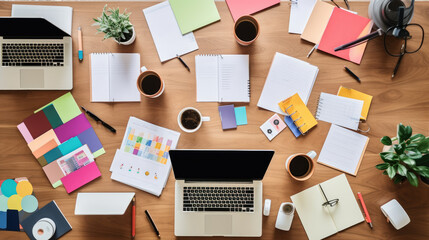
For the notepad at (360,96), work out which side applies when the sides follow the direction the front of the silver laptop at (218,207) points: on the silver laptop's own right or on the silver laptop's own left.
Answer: on the silver laptop's own left

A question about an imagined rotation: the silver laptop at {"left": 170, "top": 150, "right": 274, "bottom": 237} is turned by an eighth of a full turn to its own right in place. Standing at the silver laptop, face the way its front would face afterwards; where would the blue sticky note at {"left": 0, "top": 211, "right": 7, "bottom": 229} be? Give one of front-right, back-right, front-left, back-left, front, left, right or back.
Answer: front-right

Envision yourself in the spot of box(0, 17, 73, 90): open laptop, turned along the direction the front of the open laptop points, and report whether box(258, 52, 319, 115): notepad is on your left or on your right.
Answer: on your left

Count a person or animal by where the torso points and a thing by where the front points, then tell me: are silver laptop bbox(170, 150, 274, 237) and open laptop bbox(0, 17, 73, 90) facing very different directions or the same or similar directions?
same or similar directions

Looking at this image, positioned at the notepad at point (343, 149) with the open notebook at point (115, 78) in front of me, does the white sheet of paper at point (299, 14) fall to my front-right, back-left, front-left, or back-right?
front-right

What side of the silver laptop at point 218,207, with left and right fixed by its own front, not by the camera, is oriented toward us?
front

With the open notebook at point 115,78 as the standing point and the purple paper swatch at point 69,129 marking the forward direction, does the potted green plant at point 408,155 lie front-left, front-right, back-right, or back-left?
back-left

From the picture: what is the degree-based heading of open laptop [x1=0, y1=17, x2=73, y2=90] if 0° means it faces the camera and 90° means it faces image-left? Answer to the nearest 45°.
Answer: approximately 0°

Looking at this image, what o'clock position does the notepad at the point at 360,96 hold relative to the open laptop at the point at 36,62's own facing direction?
The notepad is roughly at 10 o'clock from the open laptop.

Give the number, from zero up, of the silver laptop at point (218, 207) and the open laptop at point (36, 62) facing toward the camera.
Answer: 2

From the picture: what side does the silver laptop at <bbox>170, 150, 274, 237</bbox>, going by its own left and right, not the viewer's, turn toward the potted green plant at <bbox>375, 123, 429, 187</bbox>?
left

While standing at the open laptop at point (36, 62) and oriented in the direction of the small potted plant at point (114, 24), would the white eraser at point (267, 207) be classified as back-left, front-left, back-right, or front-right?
front-right
